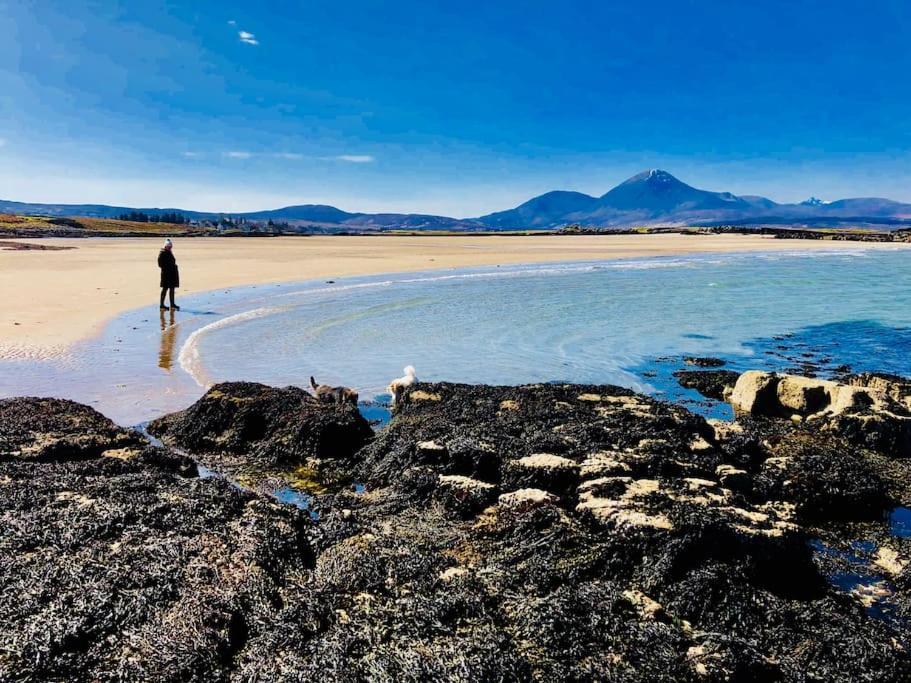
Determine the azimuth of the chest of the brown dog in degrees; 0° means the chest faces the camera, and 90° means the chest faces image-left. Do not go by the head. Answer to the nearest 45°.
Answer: approximately 270°

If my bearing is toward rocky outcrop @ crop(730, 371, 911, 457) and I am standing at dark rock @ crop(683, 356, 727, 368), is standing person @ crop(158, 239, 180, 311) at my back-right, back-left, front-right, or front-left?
back-right

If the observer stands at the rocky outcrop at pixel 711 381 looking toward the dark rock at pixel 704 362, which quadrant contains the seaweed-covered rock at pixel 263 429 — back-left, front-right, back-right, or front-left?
back-left

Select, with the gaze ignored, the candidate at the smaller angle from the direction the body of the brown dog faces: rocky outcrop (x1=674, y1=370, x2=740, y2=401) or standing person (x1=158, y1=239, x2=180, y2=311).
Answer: the rocky outcrop

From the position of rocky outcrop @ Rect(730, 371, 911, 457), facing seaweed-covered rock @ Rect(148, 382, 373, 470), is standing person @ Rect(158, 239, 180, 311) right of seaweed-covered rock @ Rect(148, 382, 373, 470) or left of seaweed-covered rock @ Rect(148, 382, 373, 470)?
right

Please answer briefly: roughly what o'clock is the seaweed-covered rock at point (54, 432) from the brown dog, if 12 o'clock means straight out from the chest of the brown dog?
The seaweed-covered rock is roughly at 5 o'clock from the brown dog.

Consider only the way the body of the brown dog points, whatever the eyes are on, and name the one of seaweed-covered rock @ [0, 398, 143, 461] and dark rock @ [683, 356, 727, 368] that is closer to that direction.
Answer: the dark rock

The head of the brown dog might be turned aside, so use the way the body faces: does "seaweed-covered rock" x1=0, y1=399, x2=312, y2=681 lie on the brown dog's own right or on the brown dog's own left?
on the brown dog's own right
